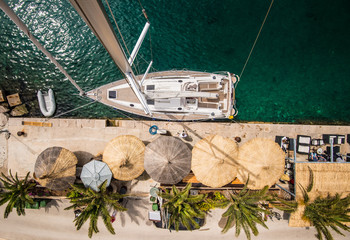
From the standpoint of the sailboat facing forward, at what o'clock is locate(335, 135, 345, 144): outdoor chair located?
The outdoor chair is roughly at 6 o'clock from the sailboat.

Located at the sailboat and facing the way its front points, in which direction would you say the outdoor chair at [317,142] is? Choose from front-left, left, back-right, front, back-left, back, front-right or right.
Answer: back

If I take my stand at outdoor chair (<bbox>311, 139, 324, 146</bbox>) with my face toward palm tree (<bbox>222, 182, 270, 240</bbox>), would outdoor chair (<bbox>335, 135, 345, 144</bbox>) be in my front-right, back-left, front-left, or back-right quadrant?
back-left

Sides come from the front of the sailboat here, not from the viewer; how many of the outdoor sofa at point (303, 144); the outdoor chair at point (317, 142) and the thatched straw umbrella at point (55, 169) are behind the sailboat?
2

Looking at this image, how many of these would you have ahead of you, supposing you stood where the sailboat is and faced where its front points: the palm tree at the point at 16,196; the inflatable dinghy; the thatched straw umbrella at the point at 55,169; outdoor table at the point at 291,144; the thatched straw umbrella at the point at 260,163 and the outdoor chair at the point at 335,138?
3

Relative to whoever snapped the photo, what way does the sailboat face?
facing to the left of the viewer
